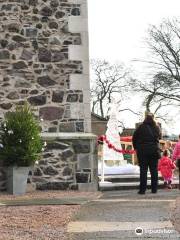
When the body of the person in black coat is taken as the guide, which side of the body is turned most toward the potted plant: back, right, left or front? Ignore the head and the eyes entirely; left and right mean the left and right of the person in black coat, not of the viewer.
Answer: left

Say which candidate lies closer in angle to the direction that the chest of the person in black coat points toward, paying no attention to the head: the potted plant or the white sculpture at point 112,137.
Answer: the white sculpture

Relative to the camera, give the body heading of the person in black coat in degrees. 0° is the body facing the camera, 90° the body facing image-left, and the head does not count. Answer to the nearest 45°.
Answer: approximately 180°
